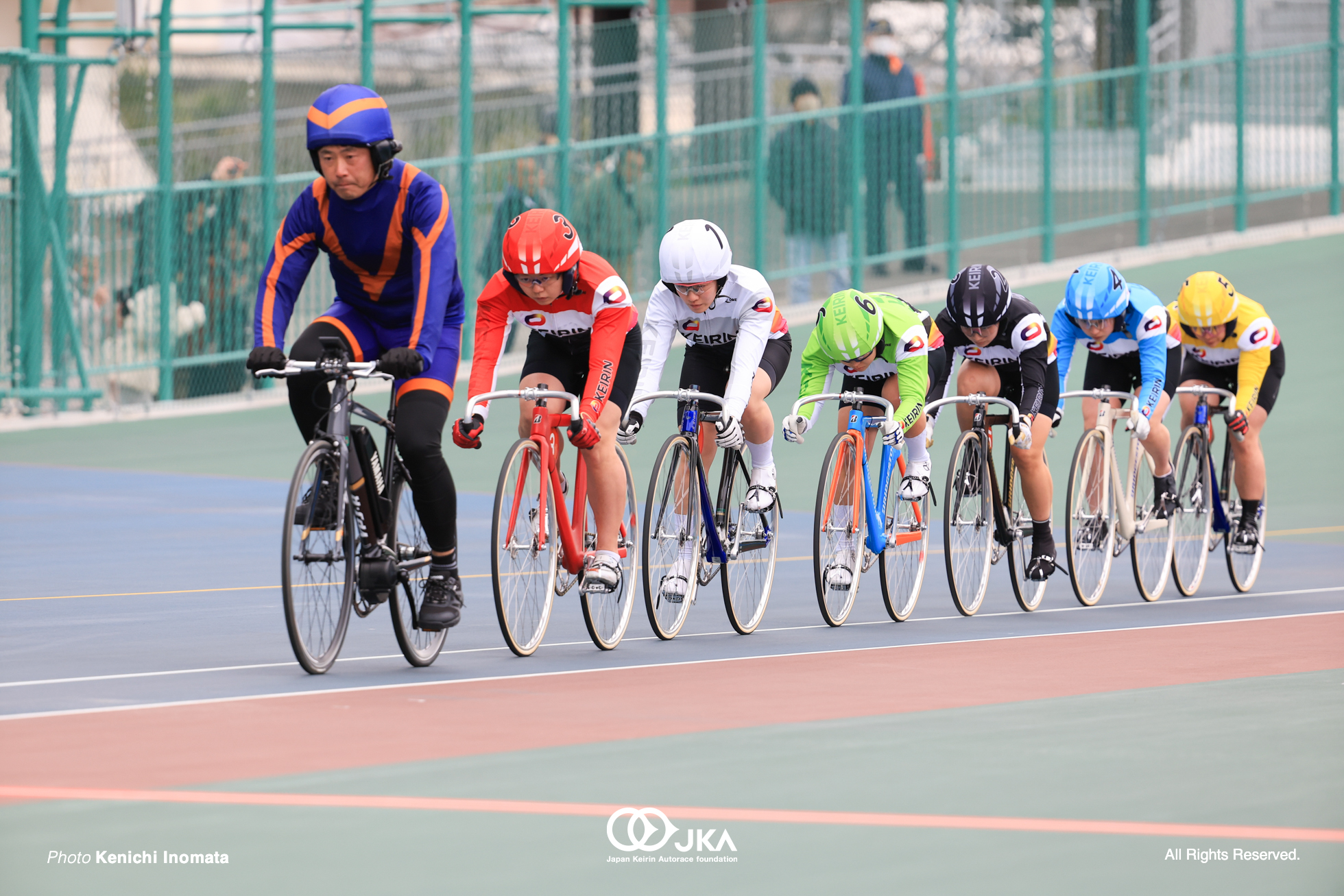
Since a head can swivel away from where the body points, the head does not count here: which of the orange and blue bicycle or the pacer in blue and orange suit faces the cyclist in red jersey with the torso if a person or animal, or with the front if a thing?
the orange and blue bicycle

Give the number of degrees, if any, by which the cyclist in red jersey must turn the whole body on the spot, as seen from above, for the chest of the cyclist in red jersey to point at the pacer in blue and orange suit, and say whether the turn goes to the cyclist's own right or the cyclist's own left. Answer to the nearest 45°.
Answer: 0° — they already face them

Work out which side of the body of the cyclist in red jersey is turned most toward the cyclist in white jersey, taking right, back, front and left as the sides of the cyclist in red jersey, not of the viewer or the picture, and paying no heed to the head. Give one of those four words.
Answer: back

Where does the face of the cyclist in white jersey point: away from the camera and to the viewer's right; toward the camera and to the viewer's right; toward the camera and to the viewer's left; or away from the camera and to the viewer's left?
toward the camera and to the viewer's left

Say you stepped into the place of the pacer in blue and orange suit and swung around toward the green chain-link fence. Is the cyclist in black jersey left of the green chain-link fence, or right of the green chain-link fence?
right

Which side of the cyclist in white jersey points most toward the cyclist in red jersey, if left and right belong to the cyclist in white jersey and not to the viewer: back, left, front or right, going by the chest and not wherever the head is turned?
front

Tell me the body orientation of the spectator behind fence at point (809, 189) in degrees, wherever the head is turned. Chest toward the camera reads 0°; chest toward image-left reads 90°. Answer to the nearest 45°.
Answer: approximately 0°

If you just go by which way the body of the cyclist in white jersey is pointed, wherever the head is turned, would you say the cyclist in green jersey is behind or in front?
behind

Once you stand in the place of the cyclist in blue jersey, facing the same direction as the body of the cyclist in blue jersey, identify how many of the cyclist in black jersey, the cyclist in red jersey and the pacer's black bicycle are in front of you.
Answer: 3

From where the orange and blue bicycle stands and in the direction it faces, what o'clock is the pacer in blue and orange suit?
The pacer in blue and orange suit is roughly at 12 o'clock from the orange and blue bicycle.

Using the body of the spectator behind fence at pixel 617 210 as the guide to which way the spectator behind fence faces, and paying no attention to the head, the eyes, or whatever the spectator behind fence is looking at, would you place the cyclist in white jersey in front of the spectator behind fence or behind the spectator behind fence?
in front

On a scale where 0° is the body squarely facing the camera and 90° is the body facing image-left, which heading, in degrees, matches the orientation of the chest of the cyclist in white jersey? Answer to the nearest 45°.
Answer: approximately 45°
